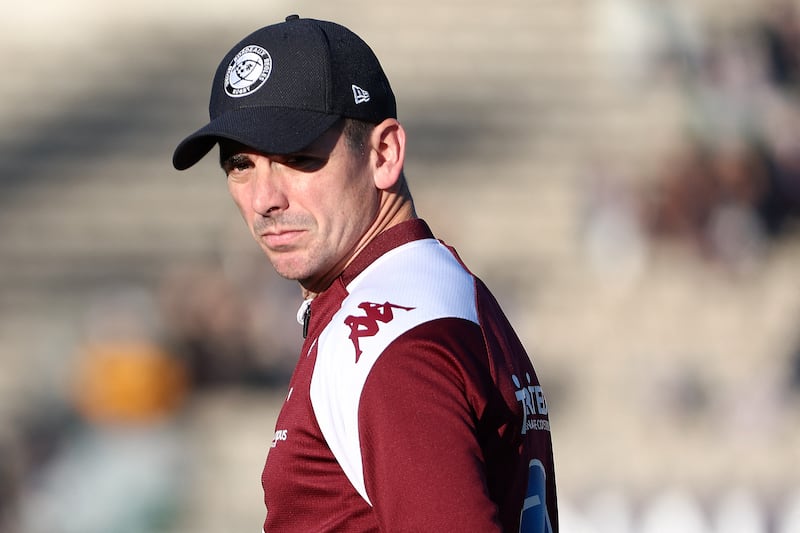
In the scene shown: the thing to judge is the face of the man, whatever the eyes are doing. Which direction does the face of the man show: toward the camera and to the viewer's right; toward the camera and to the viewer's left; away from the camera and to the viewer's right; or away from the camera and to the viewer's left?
toward the camera and to the viewer's left

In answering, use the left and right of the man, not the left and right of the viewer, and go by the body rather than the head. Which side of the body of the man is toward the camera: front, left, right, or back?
left
